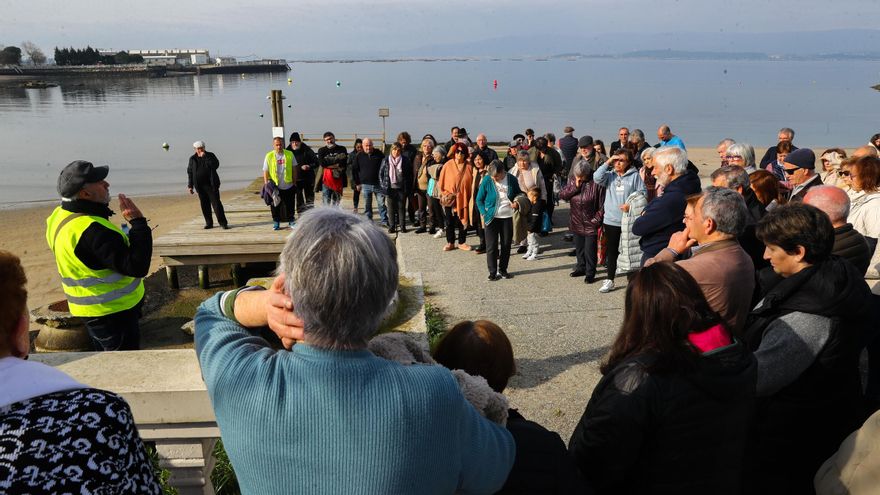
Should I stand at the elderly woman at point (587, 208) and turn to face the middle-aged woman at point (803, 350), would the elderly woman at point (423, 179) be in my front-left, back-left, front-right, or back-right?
back-right

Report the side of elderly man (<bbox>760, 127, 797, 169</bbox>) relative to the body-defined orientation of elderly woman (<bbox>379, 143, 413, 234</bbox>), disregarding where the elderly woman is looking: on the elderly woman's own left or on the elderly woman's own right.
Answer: on the elderly woman's own left

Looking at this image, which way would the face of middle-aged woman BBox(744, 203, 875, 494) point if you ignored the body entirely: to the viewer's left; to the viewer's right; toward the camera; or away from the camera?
to the viewer's left

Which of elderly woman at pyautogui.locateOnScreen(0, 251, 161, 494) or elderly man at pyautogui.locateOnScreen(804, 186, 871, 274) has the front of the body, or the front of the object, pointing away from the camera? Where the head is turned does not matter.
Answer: the elderly woman

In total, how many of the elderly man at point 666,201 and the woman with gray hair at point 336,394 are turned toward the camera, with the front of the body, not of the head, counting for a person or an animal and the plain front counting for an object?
0

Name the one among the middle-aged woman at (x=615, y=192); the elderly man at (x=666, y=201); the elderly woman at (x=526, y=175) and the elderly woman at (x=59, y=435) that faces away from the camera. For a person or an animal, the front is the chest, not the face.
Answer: the elderly woman at (x=59, y=435)

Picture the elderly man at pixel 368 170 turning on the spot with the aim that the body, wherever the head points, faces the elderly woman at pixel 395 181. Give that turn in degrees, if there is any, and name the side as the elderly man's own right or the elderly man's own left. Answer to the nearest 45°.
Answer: approximately 45° to the elderly man's own left

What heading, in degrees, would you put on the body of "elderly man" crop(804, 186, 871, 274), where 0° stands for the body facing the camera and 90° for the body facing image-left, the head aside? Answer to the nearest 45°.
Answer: approximately 90°

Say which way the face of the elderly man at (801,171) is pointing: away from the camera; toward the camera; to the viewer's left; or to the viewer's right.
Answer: to the viewer's left

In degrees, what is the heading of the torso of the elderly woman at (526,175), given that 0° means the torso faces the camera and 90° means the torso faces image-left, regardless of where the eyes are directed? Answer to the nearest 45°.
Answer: approximately 45°

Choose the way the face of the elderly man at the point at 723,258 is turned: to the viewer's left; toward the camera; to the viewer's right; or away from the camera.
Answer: to the viewer's left

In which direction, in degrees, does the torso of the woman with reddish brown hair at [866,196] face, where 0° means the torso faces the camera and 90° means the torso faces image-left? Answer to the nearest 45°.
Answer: approximately 90°

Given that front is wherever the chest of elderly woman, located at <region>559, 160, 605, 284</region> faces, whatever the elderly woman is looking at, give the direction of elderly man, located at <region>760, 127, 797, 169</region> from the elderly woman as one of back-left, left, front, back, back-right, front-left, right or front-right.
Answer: back

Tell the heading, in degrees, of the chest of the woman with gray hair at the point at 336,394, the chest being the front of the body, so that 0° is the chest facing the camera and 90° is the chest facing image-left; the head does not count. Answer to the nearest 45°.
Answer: approximately 180°

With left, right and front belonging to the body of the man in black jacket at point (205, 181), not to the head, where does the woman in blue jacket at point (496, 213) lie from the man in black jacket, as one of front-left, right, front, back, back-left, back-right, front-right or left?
front-left

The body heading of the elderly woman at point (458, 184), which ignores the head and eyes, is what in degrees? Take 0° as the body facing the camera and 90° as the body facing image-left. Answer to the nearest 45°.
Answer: approximately 0°

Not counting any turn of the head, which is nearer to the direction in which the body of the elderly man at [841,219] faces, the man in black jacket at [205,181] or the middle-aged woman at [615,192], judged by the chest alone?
the man in black jacket
